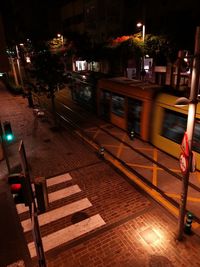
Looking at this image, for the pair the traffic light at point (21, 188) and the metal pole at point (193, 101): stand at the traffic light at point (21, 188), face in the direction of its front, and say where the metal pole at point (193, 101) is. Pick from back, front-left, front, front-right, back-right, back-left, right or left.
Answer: back-left

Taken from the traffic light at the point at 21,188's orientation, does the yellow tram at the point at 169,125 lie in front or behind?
behind

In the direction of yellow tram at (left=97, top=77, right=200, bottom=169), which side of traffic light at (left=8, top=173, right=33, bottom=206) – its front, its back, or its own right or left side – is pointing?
back

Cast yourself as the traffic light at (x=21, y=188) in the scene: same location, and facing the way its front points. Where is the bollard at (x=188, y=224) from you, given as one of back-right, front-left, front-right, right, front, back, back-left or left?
back-left

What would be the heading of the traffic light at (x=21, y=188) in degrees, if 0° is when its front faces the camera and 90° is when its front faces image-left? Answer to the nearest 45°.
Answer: approximately 45°

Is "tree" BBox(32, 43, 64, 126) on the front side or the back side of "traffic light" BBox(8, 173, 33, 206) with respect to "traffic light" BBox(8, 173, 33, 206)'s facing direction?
on the back side

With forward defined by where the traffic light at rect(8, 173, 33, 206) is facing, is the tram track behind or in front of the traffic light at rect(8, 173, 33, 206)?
behind
